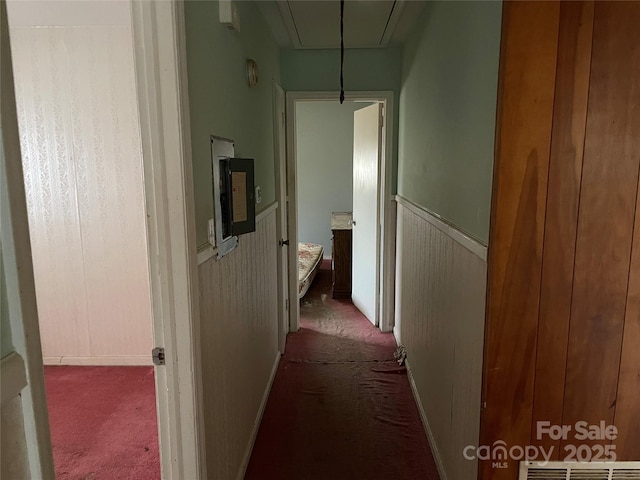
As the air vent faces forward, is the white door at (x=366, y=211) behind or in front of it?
behind

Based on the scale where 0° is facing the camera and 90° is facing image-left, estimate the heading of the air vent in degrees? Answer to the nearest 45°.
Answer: approximately 0°
